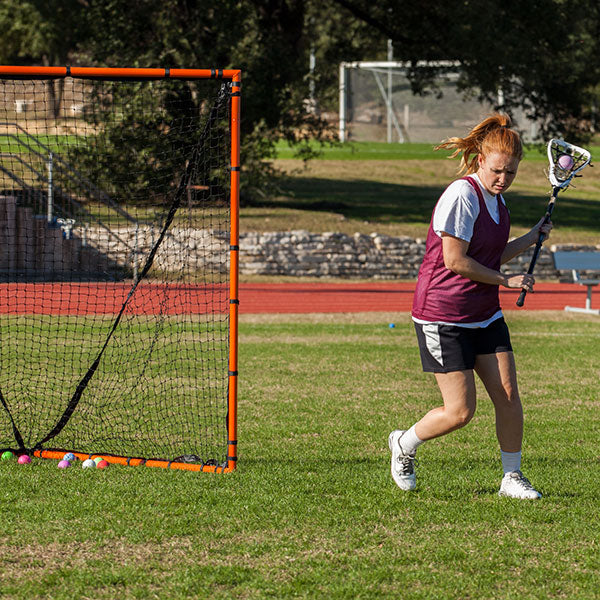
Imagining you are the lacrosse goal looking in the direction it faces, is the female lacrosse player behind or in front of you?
in front

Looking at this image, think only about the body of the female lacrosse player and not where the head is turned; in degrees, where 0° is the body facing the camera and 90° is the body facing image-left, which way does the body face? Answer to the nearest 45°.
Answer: approximately 315°

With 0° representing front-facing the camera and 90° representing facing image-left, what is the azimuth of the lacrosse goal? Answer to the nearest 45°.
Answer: approximately 0°

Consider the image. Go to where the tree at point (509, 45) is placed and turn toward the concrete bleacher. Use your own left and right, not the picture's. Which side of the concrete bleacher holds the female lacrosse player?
left

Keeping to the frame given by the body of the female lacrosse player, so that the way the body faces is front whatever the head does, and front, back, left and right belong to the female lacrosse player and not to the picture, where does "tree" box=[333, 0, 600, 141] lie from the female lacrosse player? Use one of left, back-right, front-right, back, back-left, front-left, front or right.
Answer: back-left

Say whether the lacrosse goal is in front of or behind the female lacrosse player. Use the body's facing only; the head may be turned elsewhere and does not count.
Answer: behind

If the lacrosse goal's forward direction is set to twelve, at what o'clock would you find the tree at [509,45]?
The tree is roughly at 7 o'clock from the lacrosse goal.

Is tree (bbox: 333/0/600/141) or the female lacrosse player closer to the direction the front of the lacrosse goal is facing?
the female lacrosse player

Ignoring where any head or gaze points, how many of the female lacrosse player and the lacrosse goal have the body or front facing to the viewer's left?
0
